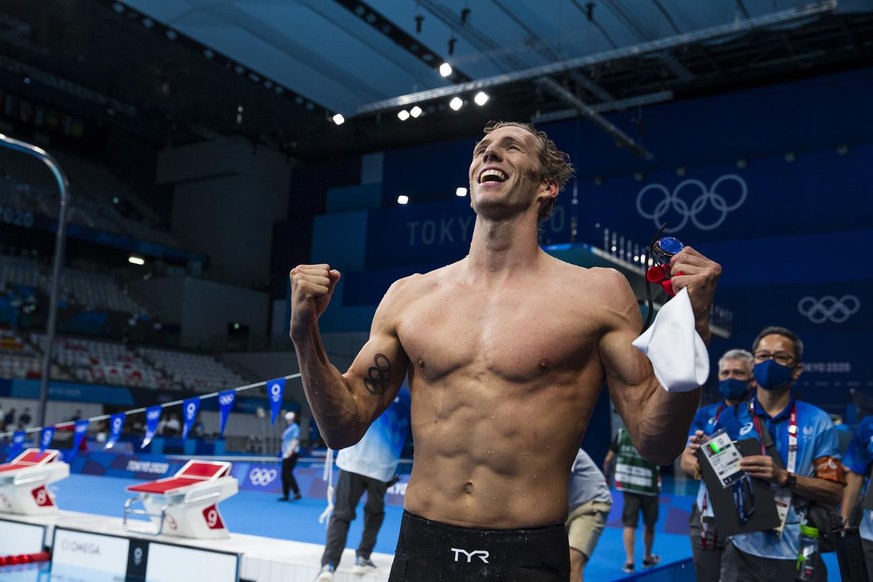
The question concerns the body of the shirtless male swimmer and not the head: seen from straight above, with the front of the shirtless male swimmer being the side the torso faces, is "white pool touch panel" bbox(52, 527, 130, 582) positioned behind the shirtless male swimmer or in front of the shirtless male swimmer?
behind

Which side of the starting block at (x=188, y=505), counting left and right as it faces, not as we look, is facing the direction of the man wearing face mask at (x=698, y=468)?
left

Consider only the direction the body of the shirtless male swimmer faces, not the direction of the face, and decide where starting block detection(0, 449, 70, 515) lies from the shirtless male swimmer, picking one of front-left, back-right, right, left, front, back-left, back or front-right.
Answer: back-right

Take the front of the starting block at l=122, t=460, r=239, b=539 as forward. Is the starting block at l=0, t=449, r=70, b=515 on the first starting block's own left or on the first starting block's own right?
on the first starting block's own right

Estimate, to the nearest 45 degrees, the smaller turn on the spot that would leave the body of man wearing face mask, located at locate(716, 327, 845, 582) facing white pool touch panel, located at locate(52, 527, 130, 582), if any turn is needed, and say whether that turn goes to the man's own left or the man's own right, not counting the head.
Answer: approximately 90° to the man's own right

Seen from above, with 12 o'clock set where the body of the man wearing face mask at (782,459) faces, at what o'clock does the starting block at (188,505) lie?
The starting block is roughly at 4 o'clock from the man wearing face mask.

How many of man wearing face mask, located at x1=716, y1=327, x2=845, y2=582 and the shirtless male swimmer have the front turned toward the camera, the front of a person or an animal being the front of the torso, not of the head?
2

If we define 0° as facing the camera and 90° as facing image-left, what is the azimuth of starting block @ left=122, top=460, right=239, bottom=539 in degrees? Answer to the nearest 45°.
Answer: approximately 45°

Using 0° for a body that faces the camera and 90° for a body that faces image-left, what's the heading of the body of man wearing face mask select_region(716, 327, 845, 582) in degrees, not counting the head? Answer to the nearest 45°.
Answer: approximately 0°

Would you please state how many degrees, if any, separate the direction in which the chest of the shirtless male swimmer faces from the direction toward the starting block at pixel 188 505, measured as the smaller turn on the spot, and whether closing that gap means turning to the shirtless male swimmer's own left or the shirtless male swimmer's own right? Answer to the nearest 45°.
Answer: approximately 135° to the shirtless male swimmer's own right
